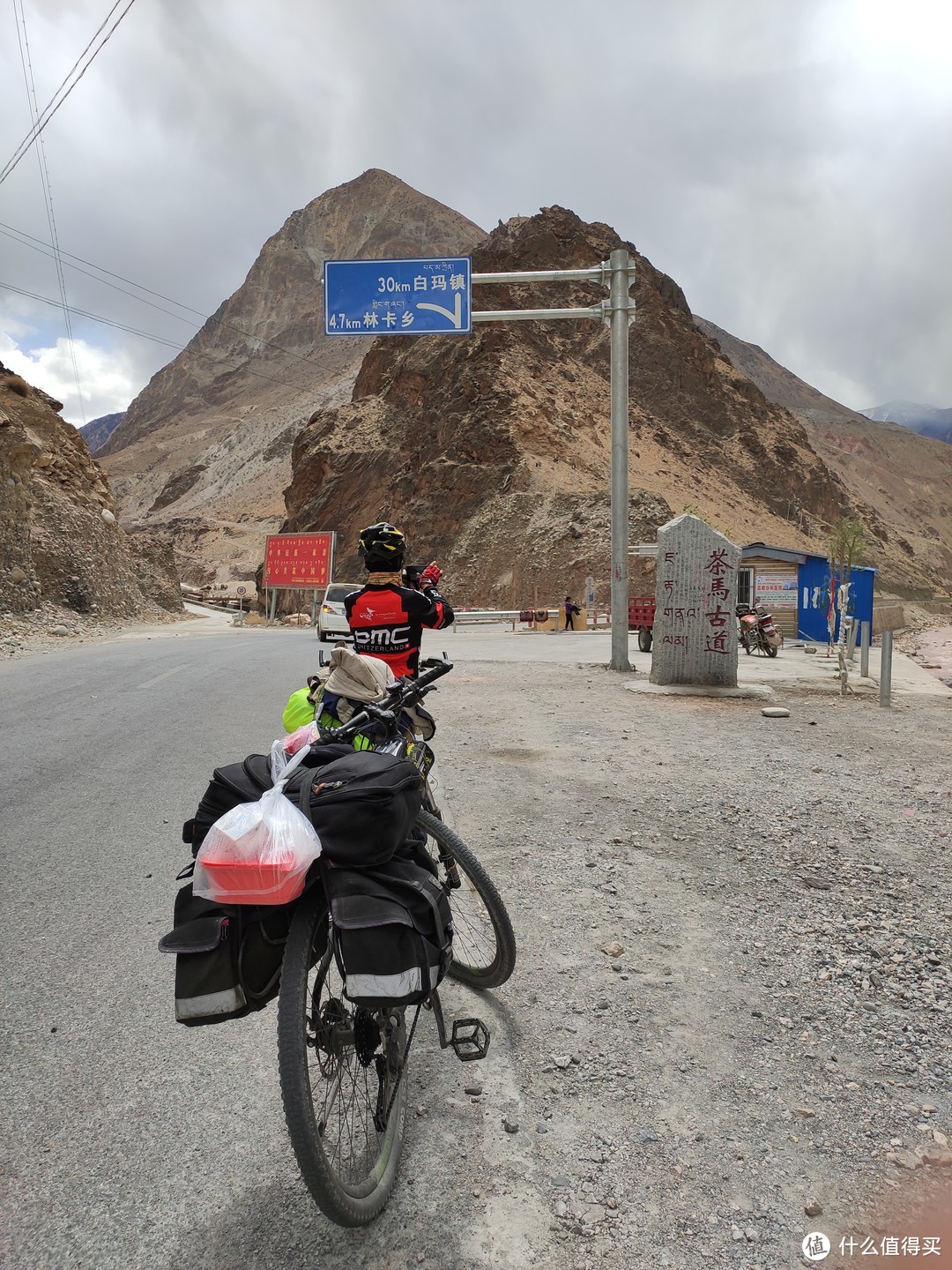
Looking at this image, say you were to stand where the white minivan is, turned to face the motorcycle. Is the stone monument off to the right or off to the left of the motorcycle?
right

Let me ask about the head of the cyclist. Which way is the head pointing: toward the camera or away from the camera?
away from the camera

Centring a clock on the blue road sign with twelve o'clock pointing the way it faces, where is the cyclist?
The cyclist is roughly at 12 o'clock from the blue road sign.

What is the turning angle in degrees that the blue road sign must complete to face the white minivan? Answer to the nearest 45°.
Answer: approximately 180°

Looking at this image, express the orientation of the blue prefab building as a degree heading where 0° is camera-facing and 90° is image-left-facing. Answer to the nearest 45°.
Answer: approximately 45°
